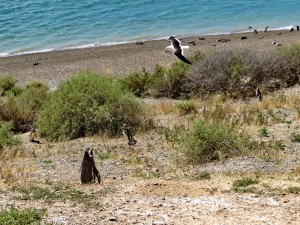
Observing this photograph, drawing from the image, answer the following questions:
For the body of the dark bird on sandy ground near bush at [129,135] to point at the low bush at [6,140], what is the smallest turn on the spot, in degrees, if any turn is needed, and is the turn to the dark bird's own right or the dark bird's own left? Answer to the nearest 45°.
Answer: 0° — it already faces it

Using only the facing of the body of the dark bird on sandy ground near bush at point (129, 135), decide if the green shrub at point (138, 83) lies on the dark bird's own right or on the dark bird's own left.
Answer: on the dark bird's own right

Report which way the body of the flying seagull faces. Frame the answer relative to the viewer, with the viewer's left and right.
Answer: facing to the left of the viewer

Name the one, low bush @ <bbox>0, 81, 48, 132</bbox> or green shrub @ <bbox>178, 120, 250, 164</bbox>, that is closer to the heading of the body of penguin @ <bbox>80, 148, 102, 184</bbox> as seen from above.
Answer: the green shrub

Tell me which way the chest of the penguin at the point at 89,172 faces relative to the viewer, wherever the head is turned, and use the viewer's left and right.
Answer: facing away from the viewer and to the right of the viewer

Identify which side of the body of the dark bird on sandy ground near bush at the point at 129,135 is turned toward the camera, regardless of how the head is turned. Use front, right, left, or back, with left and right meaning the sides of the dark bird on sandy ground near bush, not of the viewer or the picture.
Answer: left
